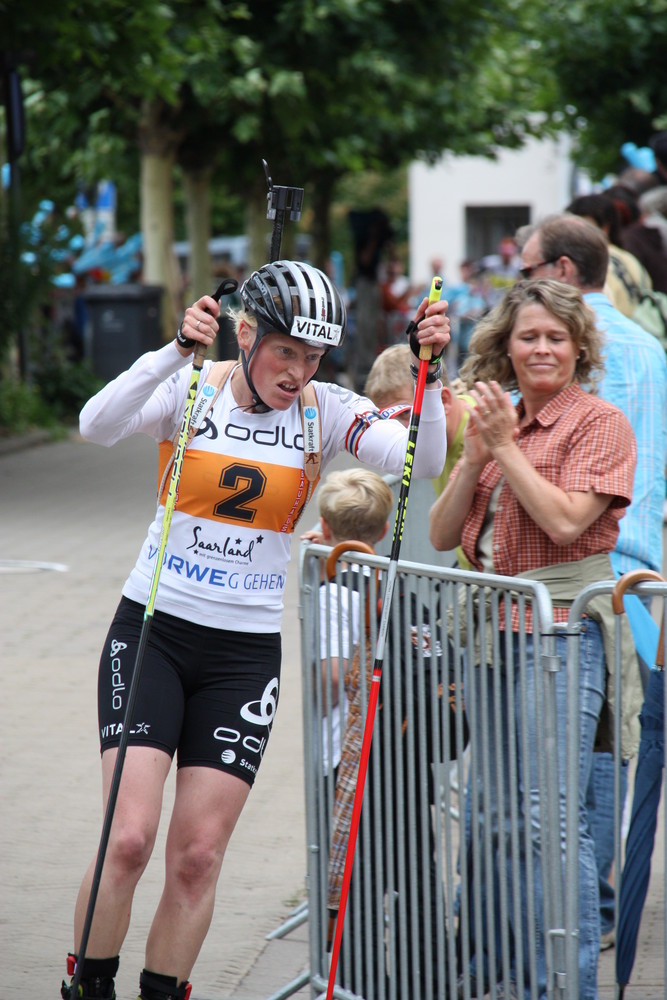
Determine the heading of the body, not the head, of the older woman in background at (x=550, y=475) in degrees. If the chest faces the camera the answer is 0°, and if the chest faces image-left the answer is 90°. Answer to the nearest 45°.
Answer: approximately 45°

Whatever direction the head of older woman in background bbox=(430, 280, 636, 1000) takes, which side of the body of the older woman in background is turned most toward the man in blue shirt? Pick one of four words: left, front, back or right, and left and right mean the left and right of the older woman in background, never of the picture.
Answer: back

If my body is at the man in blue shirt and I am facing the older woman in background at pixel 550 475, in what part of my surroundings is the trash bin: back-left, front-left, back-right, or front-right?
back-right

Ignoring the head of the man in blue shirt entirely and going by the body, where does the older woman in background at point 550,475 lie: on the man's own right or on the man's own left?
on the man's own left

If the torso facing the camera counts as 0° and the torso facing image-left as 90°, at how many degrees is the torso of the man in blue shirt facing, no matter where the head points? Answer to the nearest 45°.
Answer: approximately 135°

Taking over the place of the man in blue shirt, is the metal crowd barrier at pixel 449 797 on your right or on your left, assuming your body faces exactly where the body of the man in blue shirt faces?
on your left
